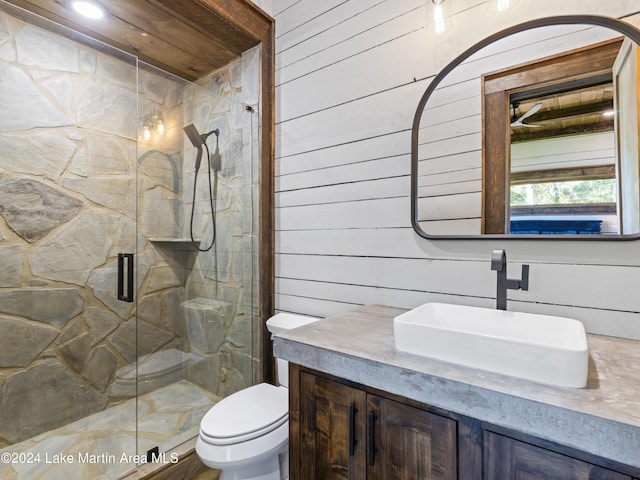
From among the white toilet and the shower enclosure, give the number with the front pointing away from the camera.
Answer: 0

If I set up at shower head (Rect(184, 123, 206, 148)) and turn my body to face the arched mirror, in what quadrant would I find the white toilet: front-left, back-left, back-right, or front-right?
front-right

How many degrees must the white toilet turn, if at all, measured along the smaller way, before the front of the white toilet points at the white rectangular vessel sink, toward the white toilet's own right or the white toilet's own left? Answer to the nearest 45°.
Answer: approximately 90° to the white toilet's own left

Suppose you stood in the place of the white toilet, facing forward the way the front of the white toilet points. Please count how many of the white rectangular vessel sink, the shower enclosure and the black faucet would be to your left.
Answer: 2

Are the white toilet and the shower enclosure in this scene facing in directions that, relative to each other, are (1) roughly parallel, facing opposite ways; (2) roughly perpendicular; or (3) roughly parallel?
roughly perpendicular

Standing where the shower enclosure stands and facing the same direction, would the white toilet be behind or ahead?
ahead

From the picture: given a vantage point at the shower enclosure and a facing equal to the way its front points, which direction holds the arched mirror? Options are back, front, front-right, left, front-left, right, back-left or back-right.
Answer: front

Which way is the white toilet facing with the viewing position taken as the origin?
facing the viewer and to the left of the viewer

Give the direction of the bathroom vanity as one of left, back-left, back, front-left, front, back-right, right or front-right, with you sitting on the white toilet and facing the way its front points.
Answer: left
